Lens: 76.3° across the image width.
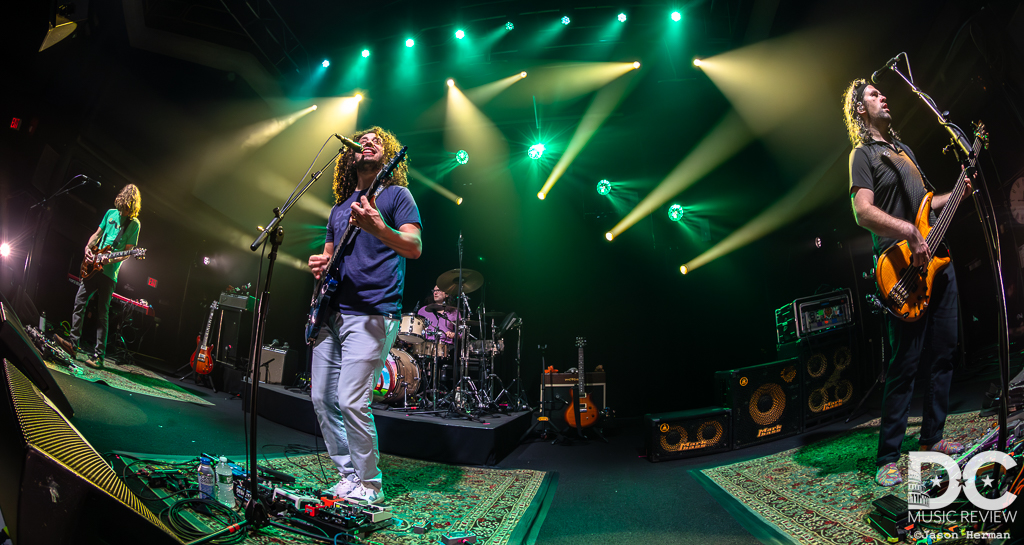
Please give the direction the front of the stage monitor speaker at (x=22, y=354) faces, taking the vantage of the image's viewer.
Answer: facing away from the viewer and to the right of the viewer

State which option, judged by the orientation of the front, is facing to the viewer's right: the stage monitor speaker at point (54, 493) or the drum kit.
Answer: the stage monitor speaker

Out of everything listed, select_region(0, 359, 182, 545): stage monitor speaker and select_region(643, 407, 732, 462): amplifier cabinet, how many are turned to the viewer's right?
1

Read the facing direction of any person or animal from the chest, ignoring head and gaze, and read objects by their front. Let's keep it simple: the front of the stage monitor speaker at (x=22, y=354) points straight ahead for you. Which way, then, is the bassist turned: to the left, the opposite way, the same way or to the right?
the opposite way

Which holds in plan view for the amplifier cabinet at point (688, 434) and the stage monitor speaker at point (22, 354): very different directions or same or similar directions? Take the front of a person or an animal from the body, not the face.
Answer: very different directions

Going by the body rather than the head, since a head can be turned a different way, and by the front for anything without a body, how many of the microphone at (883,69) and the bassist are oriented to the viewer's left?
1

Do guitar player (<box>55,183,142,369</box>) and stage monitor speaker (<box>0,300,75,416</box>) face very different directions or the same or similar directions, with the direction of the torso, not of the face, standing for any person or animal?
very different directions

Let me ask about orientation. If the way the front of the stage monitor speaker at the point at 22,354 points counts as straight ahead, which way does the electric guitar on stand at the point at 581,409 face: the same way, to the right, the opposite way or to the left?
the opposite way
